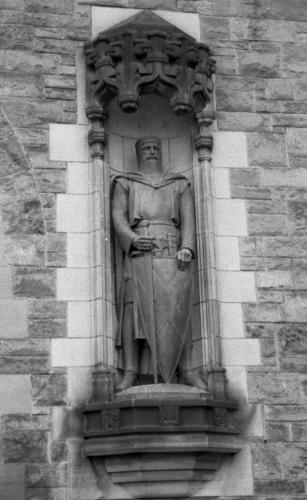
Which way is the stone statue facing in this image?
toward the camera

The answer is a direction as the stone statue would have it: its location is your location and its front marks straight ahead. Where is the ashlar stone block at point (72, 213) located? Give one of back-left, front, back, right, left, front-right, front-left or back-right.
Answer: right
